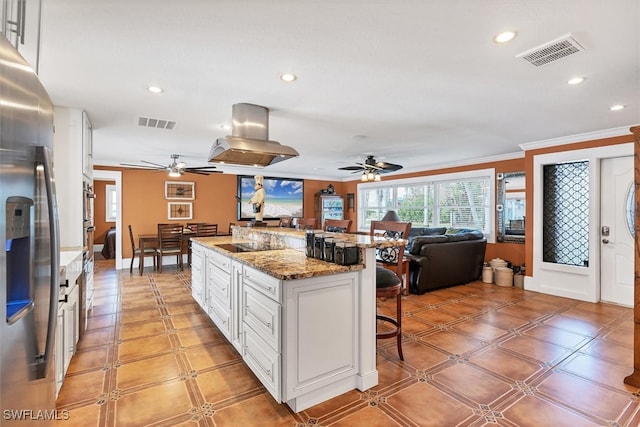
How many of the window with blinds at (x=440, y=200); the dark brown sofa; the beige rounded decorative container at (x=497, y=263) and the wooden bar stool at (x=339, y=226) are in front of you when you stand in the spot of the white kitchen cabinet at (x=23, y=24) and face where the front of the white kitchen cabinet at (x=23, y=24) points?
4

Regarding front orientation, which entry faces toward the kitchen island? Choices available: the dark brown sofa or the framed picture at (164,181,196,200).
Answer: the framed picture

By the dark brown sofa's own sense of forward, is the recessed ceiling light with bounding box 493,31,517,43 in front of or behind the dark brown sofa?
behind

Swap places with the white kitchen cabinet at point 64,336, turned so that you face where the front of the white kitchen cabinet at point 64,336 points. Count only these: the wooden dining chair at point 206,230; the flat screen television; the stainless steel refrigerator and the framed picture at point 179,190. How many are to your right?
1

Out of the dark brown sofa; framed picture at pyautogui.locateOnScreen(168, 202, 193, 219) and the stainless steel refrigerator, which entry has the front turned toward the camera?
the framed picture

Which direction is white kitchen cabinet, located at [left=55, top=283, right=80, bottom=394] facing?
to the viewer's right

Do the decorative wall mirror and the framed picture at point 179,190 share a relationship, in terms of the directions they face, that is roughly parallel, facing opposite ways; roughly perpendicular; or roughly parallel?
roughly perpendicular

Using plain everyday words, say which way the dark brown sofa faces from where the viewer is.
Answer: facing away from the viewer and to the left of the viewer

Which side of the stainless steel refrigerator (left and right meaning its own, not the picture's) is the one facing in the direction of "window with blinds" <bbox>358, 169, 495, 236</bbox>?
front

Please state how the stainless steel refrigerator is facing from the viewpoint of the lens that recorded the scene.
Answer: facing to the right of the viewer

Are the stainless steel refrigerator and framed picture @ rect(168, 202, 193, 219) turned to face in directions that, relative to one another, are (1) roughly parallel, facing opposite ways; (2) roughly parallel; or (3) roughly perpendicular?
roughly perpendicular

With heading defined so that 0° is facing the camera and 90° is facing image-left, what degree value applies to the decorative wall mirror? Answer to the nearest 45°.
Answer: approximately 45°

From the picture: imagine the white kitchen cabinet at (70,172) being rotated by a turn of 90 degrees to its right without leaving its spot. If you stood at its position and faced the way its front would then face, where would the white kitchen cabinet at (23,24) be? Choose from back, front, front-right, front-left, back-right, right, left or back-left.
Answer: front

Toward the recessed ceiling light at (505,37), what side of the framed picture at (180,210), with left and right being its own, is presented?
front

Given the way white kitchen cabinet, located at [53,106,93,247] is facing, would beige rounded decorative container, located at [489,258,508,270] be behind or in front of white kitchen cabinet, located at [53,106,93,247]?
in front

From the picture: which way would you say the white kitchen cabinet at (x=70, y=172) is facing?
to the viewer's right
